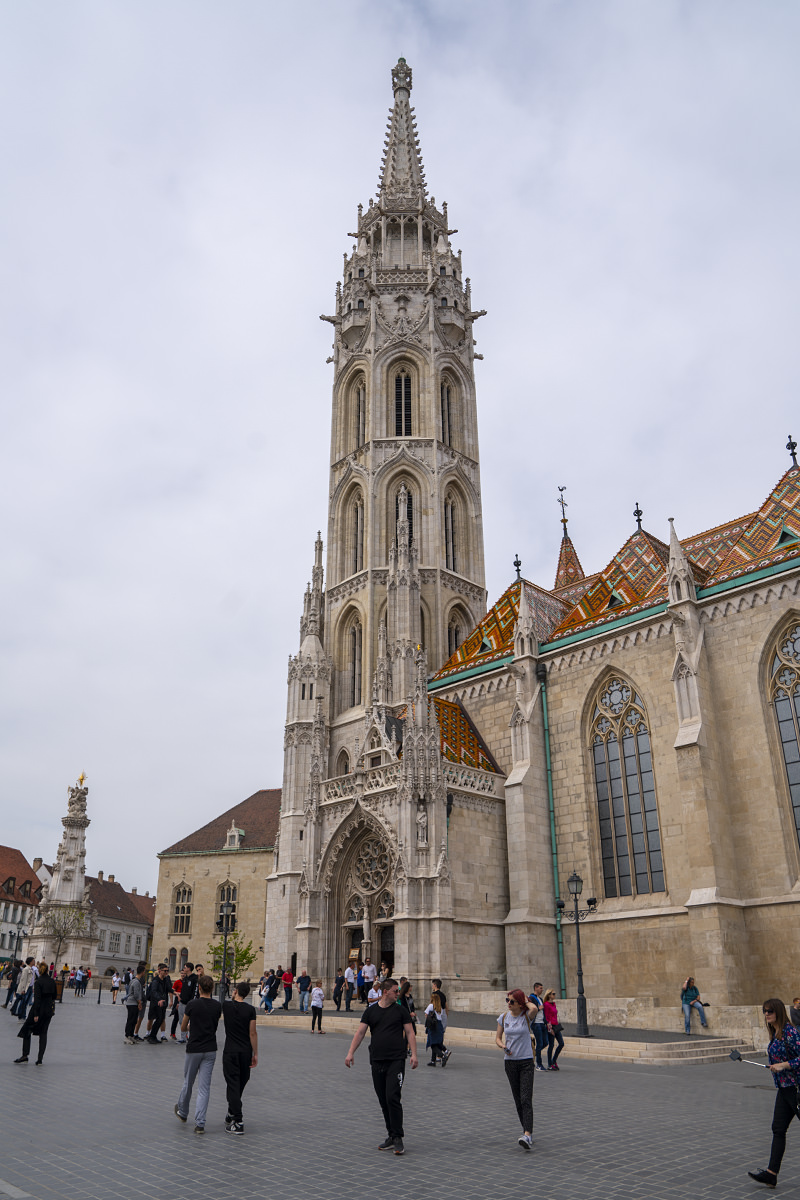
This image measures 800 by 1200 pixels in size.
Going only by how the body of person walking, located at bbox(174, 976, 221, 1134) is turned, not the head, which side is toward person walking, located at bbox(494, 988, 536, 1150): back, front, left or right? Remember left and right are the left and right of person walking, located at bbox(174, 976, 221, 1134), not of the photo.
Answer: right

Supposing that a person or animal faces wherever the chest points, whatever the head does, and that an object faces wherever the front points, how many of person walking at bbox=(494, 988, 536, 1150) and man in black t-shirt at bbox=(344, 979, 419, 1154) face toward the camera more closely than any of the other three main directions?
2

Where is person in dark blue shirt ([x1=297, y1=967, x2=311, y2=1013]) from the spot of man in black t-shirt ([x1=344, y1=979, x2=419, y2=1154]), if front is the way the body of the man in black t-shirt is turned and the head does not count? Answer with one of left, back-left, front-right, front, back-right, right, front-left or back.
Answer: back

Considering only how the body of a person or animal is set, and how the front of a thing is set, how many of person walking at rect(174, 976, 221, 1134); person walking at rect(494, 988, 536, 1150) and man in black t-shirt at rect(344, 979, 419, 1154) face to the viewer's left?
0

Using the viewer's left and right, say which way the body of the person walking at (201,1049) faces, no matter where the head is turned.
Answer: facing away from the viewer

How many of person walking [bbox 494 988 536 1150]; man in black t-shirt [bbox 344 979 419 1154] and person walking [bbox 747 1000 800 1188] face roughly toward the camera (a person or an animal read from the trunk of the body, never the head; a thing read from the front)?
2

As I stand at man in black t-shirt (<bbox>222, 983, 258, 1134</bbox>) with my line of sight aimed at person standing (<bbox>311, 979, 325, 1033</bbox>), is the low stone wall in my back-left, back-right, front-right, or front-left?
front-right

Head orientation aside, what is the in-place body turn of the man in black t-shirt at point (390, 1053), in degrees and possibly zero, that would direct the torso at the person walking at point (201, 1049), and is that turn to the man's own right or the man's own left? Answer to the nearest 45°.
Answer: approximately 90° to the man's own right

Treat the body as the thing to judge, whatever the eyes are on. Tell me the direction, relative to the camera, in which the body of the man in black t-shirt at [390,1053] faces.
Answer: toward the camera

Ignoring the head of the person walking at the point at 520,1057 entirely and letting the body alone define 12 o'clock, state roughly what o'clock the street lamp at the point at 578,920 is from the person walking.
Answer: The street lamp is roughly at 6 o'clock from the person walking.

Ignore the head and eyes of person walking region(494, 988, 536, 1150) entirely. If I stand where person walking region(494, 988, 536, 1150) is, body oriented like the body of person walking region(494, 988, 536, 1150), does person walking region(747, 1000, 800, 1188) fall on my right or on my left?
on my left

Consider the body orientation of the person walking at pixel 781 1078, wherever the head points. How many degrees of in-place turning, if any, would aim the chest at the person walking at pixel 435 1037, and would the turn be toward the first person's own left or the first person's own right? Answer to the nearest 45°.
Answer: approximately 45° to the first person's own right

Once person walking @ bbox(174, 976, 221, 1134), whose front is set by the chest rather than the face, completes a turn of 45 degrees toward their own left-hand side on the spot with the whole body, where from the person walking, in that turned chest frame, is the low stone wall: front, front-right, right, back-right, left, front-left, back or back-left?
right

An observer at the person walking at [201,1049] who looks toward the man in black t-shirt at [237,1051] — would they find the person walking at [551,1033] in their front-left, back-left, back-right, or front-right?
front-left

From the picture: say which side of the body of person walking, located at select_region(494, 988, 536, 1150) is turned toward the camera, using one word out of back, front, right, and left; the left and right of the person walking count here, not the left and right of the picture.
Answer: front

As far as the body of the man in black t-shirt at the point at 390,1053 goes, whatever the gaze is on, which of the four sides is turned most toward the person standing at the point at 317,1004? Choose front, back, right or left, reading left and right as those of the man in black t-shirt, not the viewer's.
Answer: back

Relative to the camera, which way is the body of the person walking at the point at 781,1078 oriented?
to the viewer's left
